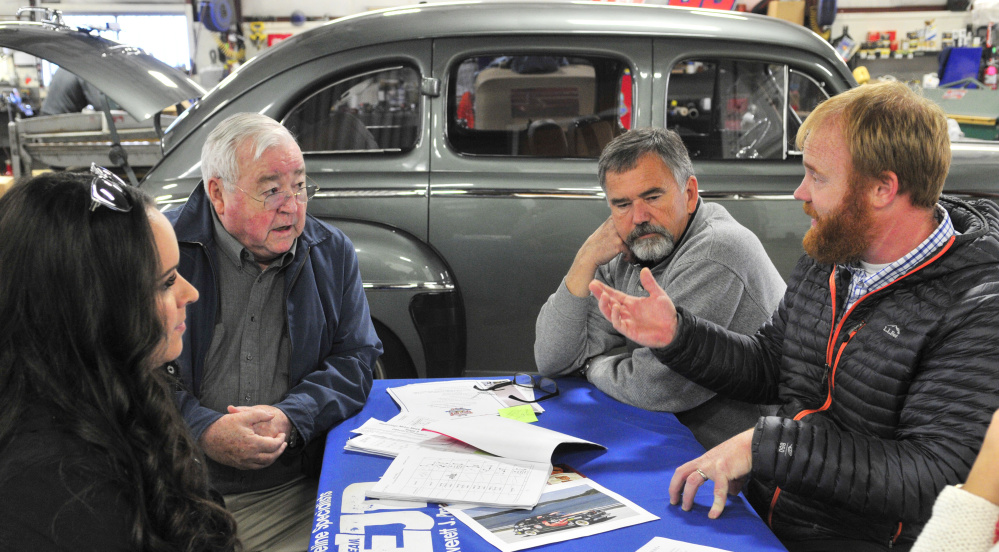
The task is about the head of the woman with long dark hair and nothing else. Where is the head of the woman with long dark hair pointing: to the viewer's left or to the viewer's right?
to the viewer's right

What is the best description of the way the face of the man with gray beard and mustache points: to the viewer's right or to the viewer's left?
to the viewer's left

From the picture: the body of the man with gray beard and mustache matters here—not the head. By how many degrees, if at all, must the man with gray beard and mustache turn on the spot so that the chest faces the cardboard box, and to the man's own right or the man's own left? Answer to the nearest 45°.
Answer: approximately 135° to the man's own right

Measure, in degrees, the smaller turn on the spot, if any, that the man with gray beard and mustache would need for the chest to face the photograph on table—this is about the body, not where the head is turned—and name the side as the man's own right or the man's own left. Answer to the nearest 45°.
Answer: approximately 45° to the man's own left

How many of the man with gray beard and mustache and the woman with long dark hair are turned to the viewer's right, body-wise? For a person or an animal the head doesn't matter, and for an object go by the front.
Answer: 1

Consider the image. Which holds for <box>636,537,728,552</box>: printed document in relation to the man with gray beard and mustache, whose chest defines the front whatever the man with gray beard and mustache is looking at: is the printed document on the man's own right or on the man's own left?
on the man's own left

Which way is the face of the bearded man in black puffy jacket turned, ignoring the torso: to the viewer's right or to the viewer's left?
to the viewer's left

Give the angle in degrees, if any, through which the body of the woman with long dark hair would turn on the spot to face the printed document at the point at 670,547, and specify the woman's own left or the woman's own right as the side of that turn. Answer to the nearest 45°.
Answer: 0° — they already face it

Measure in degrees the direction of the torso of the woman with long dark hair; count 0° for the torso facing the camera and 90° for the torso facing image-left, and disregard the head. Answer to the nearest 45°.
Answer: approximately 270°

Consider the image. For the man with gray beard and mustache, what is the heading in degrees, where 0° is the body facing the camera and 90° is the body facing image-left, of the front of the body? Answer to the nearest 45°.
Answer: approximately 45°

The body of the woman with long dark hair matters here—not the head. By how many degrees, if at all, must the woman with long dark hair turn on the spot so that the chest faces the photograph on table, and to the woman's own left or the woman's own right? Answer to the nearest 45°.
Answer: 0° — they already face it

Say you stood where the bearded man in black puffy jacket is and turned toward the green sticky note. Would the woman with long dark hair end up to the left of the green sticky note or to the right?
left
